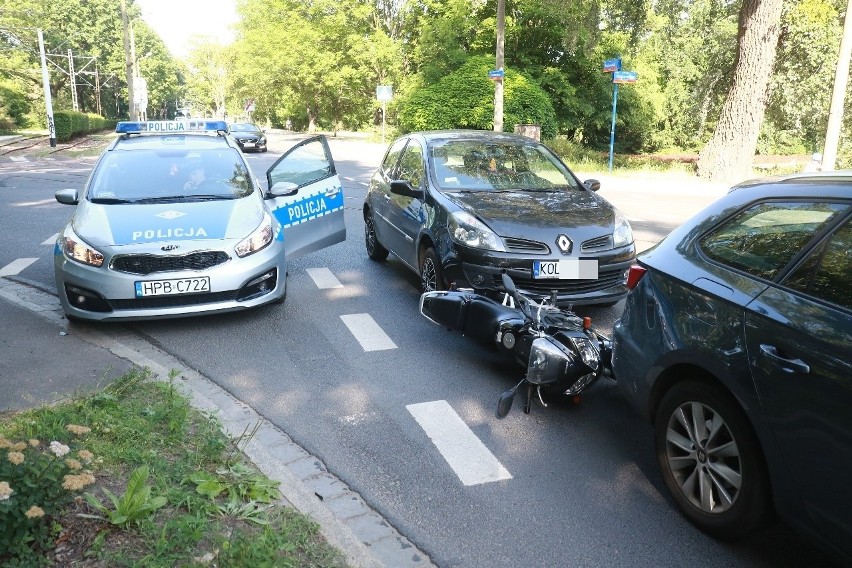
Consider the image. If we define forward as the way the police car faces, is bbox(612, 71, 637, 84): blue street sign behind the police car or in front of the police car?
behind

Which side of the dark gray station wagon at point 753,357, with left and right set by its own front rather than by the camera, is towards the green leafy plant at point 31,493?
right

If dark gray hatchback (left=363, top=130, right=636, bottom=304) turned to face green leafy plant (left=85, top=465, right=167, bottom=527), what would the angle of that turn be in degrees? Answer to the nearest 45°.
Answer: approximately 45° to its right

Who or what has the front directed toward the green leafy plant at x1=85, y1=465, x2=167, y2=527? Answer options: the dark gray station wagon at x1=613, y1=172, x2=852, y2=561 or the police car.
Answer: the police car

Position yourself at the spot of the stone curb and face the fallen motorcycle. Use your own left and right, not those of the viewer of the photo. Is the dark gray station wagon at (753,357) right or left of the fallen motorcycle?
right

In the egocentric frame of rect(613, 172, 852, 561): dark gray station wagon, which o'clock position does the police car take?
The police car is roughly at 5 o'clock from the dark gray station wagon.

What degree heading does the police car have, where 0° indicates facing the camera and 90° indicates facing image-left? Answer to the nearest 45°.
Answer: approximately 0°

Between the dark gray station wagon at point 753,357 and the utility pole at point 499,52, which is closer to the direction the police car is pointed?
the dark gray station wagon

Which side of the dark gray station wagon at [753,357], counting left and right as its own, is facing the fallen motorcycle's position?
back

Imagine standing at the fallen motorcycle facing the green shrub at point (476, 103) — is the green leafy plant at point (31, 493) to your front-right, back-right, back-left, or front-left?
back-left

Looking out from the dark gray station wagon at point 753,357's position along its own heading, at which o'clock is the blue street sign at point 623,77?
The blue street sign is roughly at 7 o'clock from the dark gray station wagon.
